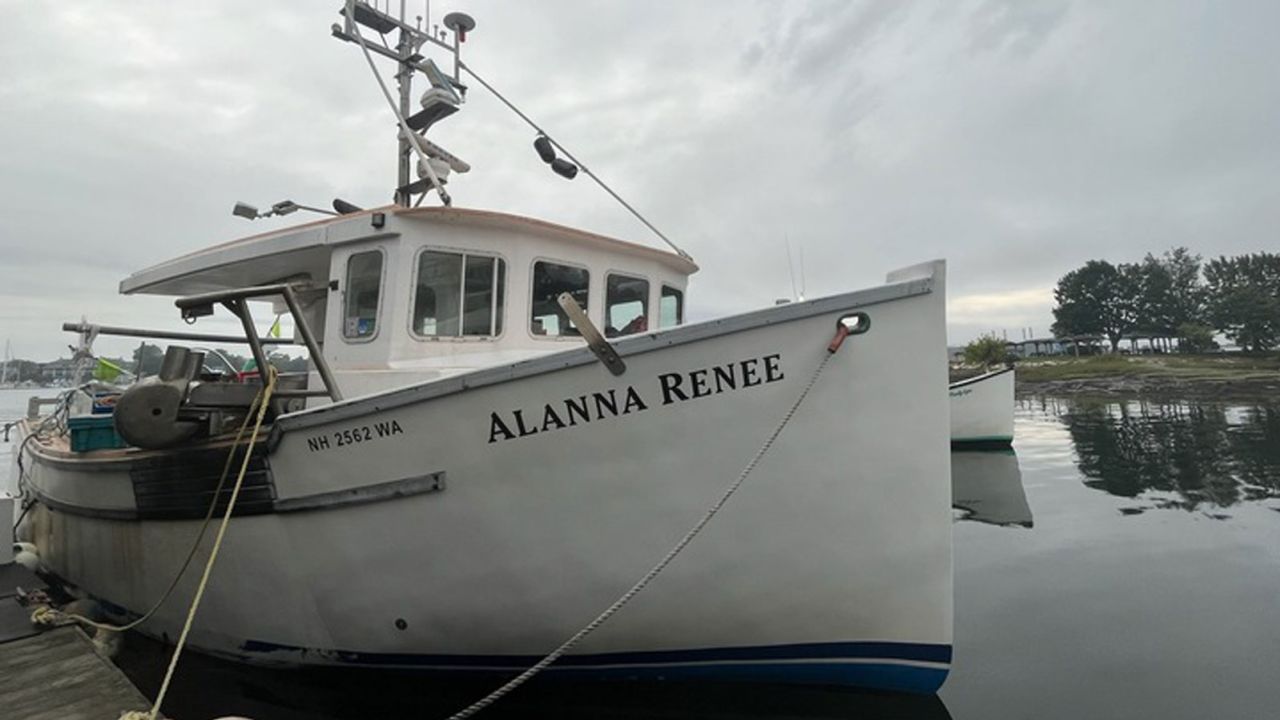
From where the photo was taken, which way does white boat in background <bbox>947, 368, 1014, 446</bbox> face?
to the viewer's right

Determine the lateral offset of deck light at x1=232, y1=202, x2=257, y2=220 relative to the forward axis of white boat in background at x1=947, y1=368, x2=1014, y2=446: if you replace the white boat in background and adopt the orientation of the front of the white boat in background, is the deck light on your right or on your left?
on your right

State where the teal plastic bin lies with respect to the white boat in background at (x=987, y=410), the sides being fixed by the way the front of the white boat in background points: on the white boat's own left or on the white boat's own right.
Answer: on the white boat's own right

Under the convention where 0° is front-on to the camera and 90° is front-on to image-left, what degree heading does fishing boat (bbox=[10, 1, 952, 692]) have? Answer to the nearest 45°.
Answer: approximately 315°

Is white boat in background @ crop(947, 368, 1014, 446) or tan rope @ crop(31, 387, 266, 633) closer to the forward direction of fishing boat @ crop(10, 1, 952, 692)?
the white boat in background

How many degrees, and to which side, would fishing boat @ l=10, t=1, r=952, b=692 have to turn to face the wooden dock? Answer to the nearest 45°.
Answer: approximately 135° to its right

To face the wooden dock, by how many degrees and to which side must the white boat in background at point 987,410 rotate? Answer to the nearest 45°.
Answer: approximately 90° to its right
